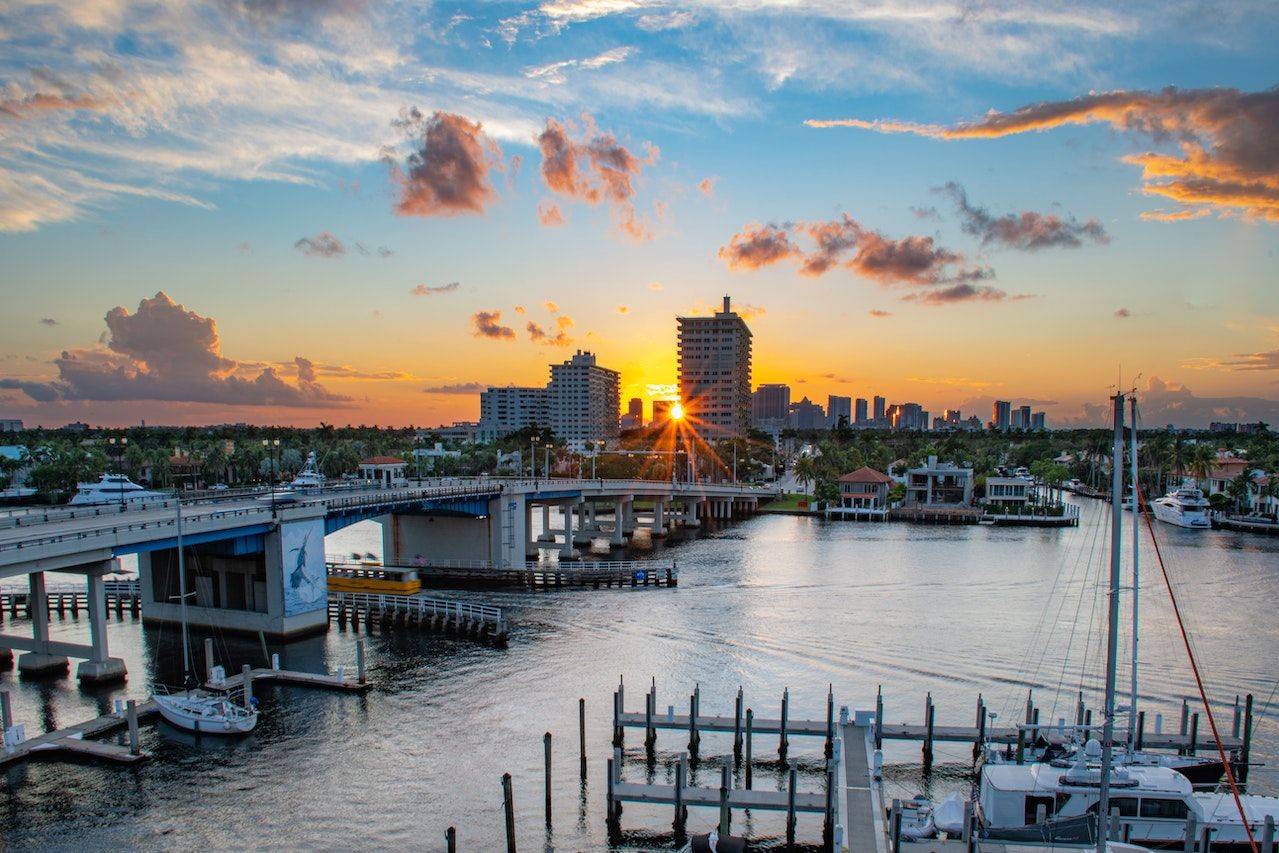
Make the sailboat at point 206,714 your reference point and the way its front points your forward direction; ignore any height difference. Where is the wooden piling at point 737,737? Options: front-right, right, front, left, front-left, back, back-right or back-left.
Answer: back

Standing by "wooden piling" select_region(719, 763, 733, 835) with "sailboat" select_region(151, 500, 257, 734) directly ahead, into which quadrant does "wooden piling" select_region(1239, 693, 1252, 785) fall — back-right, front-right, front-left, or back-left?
back-right

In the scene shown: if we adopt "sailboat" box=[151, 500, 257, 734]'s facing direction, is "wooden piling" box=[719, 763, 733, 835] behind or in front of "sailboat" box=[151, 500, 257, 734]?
behind

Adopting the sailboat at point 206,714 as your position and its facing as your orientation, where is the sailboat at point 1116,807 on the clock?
the sailboat at point 1116,807 is roughly at 6 o'clock from the sailboat at point 206,714.

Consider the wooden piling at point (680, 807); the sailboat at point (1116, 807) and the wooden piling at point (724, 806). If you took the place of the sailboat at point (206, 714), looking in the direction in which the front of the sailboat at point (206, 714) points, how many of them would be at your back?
3

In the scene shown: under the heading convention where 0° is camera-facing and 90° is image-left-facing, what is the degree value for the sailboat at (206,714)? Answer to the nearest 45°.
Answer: approximately 135°

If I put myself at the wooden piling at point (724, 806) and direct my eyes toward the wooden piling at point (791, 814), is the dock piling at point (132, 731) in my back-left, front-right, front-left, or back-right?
back-left

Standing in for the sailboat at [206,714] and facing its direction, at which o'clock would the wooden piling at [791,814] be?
The wooden piling is roughly at 6 o'clock from the sailboat.

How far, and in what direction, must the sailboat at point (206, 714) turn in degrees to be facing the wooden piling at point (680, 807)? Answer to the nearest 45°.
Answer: approximately 180°

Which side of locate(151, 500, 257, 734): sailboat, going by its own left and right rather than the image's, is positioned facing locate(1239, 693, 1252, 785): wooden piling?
back
